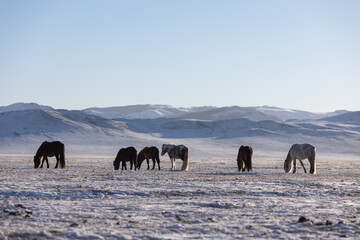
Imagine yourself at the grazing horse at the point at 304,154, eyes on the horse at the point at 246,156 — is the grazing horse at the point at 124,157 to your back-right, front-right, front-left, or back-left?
front-left

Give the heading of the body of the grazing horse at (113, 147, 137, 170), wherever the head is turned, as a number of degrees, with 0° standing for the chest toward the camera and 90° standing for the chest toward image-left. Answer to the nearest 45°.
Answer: approximately 90°

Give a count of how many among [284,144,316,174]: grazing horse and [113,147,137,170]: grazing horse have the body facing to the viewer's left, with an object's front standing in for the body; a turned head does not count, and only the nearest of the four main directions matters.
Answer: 2

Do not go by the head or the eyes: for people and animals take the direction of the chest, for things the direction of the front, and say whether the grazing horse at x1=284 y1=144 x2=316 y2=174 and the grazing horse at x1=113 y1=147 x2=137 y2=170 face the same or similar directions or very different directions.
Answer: same or similar directions

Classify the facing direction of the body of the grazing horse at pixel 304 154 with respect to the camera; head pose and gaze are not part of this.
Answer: to the viewer's left

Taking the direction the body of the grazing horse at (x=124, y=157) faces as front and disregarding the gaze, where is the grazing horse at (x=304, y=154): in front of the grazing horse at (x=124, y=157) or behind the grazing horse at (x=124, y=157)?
behind

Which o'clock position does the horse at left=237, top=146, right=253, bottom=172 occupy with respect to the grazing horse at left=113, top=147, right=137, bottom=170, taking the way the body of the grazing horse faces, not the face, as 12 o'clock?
The horse is roughly at 7 o'clock from the grazing horse.

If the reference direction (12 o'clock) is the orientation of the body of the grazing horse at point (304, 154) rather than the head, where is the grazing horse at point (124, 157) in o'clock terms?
the grazing horse at point (124, 157) is roughly at 12 o'clock from the grazing horse at point (304, 154).

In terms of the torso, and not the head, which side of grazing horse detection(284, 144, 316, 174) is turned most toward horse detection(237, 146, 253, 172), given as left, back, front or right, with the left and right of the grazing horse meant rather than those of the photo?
front
